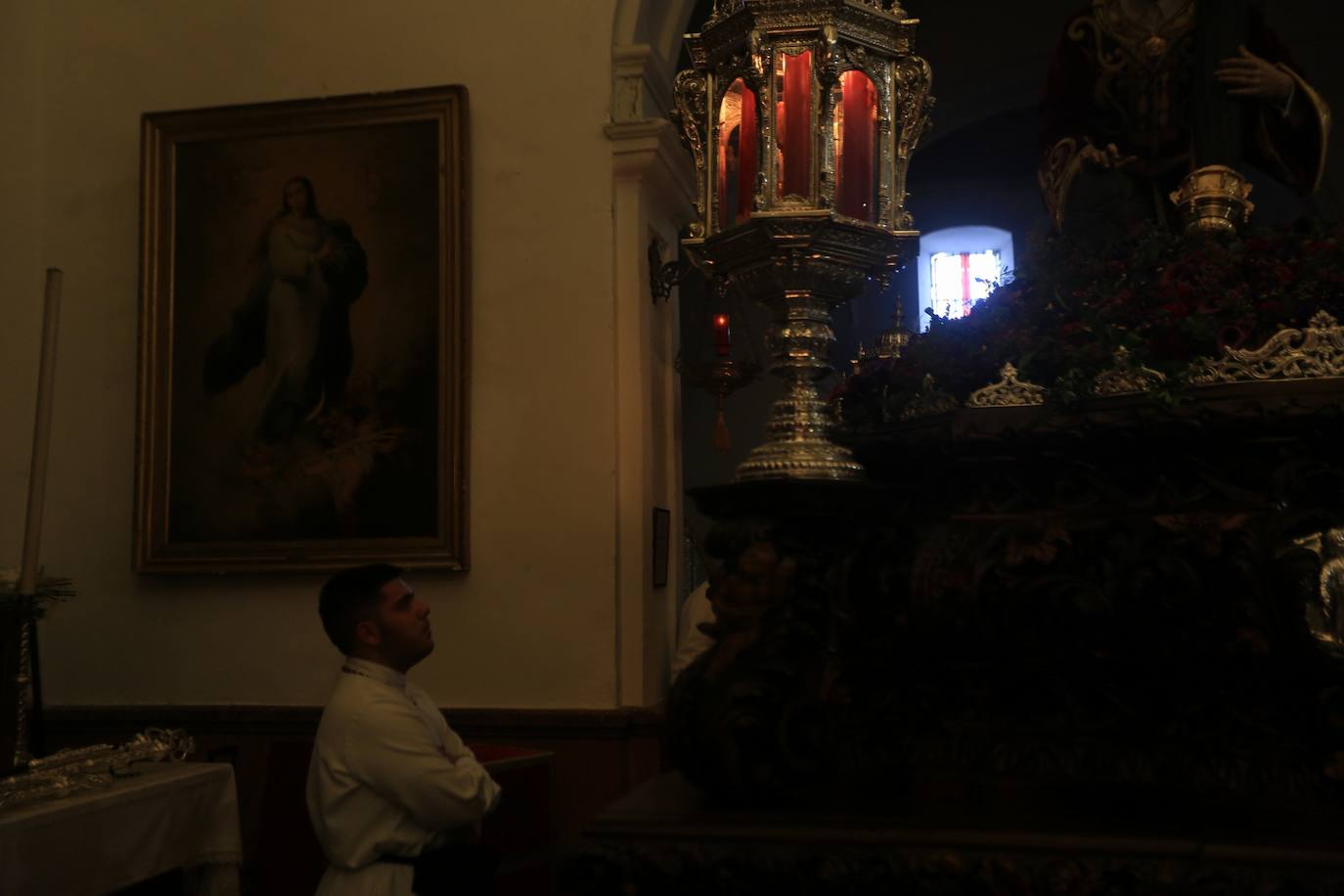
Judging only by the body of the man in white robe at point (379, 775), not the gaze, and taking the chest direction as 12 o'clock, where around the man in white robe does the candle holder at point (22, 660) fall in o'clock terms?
The candle holder is roughly at 7 o'clock from the man in white robe.

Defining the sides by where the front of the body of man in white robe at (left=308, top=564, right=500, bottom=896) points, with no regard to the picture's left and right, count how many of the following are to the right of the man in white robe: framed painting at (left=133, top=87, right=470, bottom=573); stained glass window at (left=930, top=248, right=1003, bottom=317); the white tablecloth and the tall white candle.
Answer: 0

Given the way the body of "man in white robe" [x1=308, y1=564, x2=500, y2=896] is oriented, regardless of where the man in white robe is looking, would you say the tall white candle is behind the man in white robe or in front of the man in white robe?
behind

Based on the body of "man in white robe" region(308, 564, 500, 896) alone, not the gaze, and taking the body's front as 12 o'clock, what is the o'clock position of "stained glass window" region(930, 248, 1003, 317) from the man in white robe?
The stained glass window is roughly at 10 o'clock from the man in white robe.

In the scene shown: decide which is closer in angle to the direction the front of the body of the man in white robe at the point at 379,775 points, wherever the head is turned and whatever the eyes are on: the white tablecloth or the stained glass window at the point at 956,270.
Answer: the stained glass window

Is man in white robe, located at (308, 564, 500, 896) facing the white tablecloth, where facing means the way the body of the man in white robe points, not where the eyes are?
no

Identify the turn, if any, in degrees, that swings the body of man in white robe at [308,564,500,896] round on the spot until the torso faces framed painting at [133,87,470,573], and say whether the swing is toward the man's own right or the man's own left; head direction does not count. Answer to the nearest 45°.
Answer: approximately 90° to the man's own left

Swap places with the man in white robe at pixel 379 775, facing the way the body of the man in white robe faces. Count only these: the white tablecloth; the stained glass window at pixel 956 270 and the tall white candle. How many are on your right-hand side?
0

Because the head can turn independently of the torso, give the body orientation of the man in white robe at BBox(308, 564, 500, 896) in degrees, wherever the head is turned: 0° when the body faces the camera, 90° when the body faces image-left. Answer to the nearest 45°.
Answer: approximately 270°

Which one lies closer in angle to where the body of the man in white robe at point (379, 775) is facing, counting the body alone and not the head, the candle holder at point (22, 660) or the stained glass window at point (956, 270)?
the stained glass window

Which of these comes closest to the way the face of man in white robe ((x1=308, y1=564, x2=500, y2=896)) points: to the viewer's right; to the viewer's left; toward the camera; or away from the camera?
to the viewer's right
